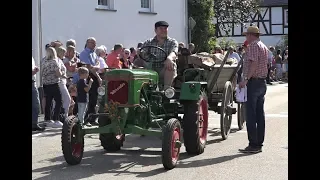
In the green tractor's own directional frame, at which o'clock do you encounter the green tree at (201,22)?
The green tree is roughly at 5 o'clock from the green tractor.

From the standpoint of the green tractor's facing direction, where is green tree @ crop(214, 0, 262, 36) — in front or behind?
behind

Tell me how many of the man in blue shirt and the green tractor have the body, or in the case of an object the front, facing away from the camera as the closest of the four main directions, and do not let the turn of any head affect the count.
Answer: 0

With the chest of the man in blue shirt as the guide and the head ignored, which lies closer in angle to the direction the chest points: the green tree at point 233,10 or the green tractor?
the green tractor

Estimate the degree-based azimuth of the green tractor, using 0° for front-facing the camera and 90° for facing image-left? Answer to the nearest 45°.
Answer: approximately 45°

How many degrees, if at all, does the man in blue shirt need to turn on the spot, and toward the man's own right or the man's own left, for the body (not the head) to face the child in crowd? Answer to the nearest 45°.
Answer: approximately 45° to the man's own right
